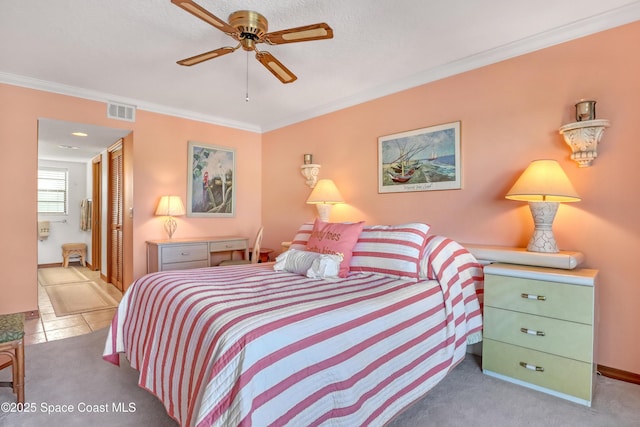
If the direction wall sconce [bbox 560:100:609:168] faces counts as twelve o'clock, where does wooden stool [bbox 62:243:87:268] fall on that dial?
The wooden stool is roughly at 3 o'clock from the wall sconce.

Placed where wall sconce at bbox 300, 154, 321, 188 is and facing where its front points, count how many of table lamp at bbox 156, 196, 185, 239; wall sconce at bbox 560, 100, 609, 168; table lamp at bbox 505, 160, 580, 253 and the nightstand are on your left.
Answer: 3

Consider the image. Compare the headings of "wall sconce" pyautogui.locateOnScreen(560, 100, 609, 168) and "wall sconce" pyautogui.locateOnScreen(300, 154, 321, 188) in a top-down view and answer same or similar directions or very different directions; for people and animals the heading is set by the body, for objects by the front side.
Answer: same or similar directions

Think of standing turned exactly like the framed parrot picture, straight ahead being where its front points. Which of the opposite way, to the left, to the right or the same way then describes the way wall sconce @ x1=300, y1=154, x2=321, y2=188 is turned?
to the right

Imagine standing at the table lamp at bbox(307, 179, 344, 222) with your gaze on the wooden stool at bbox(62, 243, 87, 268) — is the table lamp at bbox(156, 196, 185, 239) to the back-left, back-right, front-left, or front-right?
front-left

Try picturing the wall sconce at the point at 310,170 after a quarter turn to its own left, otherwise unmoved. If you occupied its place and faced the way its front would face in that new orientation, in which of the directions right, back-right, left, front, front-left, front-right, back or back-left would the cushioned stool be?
right

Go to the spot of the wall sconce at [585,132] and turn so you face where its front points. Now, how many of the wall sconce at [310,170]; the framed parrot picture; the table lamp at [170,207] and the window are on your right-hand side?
4

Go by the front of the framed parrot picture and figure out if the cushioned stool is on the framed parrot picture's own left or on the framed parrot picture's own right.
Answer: on the framed parrot picture's own right

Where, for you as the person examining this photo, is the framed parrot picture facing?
facing the viewer and to the right of the viewer

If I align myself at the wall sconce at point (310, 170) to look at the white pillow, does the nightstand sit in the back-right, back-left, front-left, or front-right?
front-left

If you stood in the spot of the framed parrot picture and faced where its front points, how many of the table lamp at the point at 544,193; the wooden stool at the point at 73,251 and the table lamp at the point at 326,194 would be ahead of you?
2

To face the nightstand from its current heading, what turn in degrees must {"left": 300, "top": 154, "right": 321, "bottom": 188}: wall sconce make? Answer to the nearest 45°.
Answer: approximately 90° to its left

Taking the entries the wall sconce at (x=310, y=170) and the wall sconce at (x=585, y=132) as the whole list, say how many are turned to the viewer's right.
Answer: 0

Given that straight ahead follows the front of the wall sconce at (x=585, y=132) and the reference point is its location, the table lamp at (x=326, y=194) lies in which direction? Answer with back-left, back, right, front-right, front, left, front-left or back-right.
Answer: right

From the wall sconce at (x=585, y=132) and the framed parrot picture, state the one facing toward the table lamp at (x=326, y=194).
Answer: the framed parrot picture

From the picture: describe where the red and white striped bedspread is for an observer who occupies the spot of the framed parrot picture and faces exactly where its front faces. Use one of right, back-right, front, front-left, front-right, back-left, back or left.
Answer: front-right

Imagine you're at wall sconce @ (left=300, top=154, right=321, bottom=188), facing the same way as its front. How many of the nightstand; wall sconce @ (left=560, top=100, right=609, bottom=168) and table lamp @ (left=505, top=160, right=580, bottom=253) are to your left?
3

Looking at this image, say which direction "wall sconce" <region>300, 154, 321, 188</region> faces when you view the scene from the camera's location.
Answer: facing the viewer and to the left of the viewer
